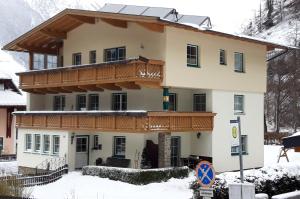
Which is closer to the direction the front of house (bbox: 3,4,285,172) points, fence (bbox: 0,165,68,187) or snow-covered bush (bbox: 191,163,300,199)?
the fence

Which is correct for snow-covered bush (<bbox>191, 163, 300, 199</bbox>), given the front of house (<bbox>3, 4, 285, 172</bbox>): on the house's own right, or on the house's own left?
on the house's own left

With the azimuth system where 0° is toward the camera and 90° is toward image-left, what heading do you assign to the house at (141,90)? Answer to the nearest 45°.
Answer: approximately 45°

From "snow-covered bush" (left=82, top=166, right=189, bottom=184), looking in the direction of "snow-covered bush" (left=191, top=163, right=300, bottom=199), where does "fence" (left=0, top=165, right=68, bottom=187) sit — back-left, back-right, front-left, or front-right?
back-right
